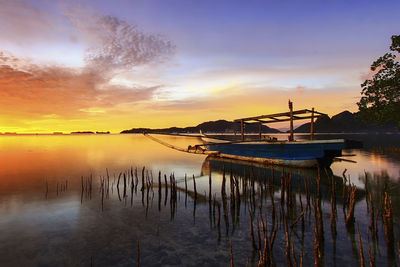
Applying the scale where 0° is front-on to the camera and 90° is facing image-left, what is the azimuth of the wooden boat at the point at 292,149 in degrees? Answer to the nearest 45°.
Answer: approximately 135°
